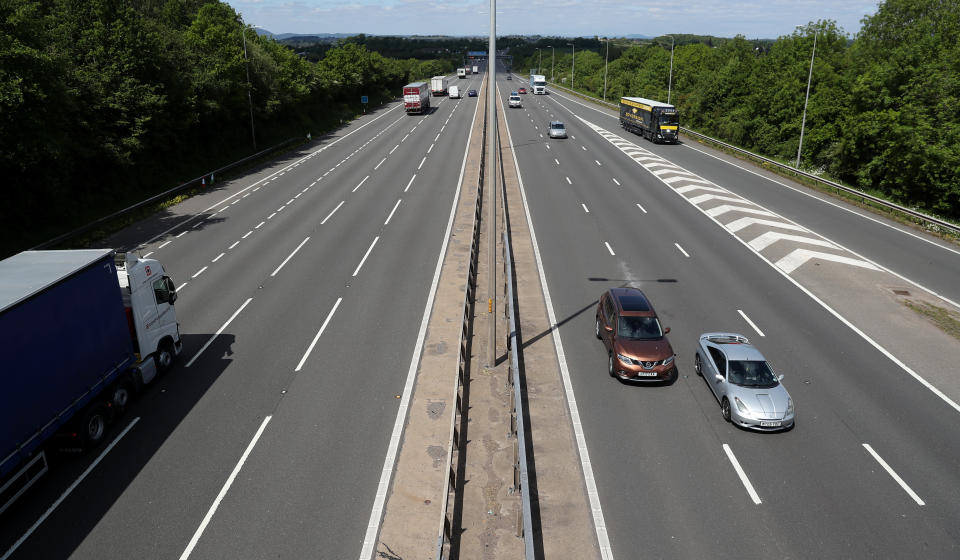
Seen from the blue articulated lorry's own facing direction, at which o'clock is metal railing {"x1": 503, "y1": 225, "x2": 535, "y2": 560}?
The metal railing is roughly at 3 o'clock from the blue articulated lorry.

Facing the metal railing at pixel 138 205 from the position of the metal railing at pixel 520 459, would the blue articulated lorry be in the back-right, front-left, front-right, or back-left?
front-left

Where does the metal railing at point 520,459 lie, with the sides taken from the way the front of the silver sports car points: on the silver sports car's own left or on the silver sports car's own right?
on the silver sports car's own right

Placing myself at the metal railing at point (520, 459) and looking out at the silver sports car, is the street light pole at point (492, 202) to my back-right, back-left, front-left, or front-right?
front-left

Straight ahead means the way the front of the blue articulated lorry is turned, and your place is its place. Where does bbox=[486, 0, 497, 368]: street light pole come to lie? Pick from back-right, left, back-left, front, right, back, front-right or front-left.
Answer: front-right

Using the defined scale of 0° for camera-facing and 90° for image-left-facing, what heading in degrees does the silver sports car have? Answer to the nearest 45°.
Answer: approximately 315°

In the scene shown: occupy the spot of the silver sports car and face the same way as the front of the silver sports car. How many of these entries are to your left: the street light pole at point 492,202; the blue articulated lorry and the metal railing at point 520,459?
0

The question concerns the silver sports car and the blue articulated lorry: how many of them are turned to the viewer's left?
0

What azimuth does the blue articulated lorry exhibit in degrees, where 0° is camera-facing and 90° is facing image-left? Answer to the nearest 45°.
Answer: approximately 225°

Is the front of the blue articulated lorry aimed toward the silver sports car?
no

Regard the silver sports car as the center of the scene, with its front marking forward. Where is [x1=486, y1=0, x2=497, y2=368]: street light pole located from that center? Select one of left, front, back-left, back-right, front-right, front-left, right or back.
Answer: back-right

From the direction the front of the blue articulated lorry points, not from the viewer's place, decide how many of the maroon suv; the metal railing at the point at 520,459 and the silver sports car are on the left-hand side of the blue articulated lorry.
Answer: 0

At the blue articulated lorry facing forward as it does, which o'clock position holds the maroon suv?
The maroon suv is roughly at 2 o'clock from the blue articulated lorry.
